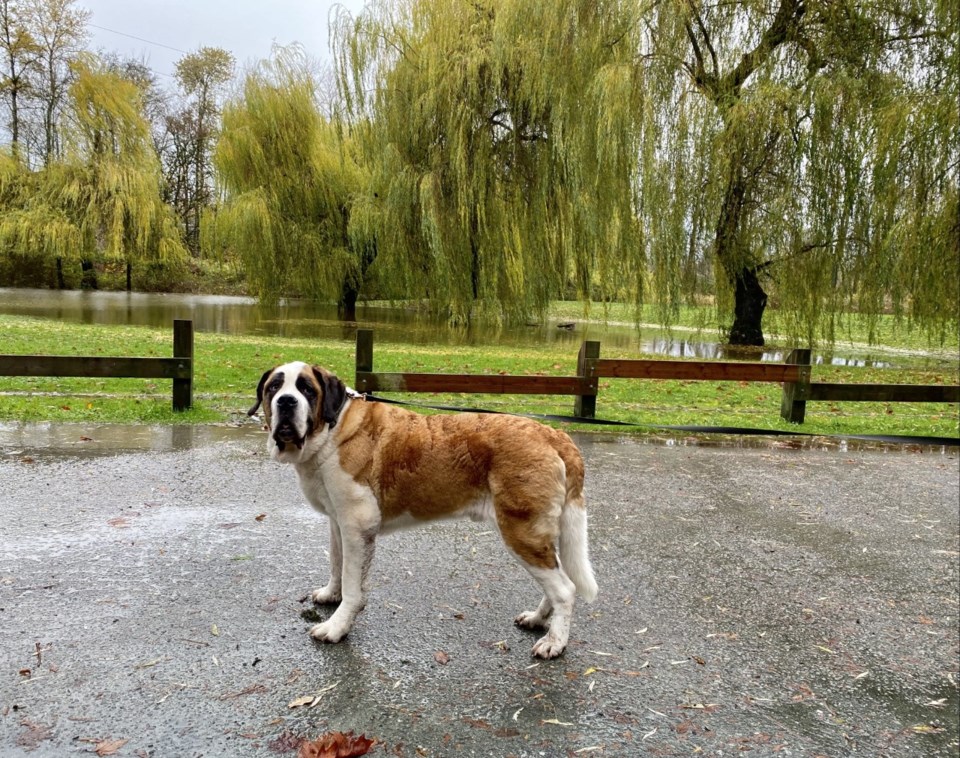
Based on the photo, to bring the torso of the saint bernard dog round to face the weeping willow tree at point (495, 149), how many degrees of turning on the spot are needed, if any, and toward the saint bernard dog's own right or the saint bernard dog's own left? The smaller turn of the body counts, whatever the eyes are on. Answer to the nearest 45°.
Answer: approximately 90° to the saint bernard dog's own right

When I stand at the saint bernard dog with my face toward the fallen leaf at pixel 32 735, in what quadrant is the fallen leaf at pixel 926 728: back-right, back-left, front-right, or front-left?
back-left

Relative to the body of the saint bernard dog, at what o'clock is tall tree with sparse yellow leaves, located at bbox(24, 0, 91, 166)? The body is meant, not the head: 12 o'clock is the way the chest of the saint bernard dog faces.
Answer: The tall tree with sparse yellow leaves is roughly at 2 o'clock from the saint bernard dog.

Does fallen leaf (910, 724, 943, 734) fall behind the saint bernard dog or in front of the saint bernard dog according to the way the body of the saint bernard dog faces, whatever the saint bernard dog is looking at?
behind

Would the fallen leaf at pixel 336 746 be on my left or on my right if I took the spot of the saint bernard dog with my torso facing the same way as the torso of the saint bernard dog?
on my left

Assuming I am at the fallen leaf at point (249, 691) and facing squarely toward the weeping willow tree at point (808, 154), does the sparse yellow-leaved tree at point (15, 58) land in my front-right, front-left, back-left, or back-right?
front-left

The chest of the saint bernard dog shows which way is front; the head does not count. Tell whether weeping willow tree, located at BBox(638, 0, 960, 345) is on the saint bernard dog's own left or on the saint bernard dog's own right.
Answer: on the saint bernard dog's own right

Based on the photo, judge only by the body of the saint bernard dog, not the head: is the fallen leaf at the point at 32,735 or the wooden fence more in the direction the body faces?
the fallen leaf

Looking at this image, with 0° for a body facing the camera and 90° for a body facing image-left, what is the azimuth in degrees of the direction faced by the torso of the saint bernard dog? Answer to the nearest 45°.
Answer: approximately 90°
